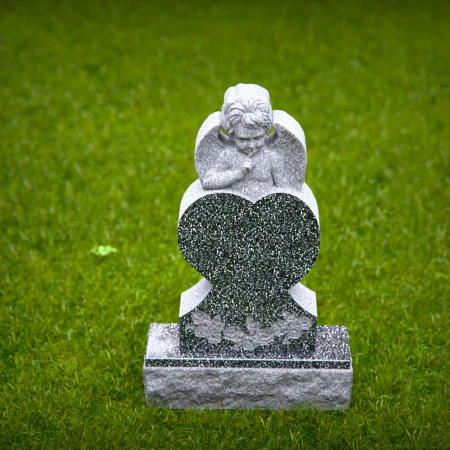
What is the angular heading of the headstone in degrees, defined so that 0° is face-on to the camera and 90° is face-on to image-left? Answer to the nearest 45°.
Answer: approximately 0°

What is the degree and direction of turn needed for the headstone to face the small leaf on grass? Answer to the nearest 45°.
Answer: approximately 135° to its right
